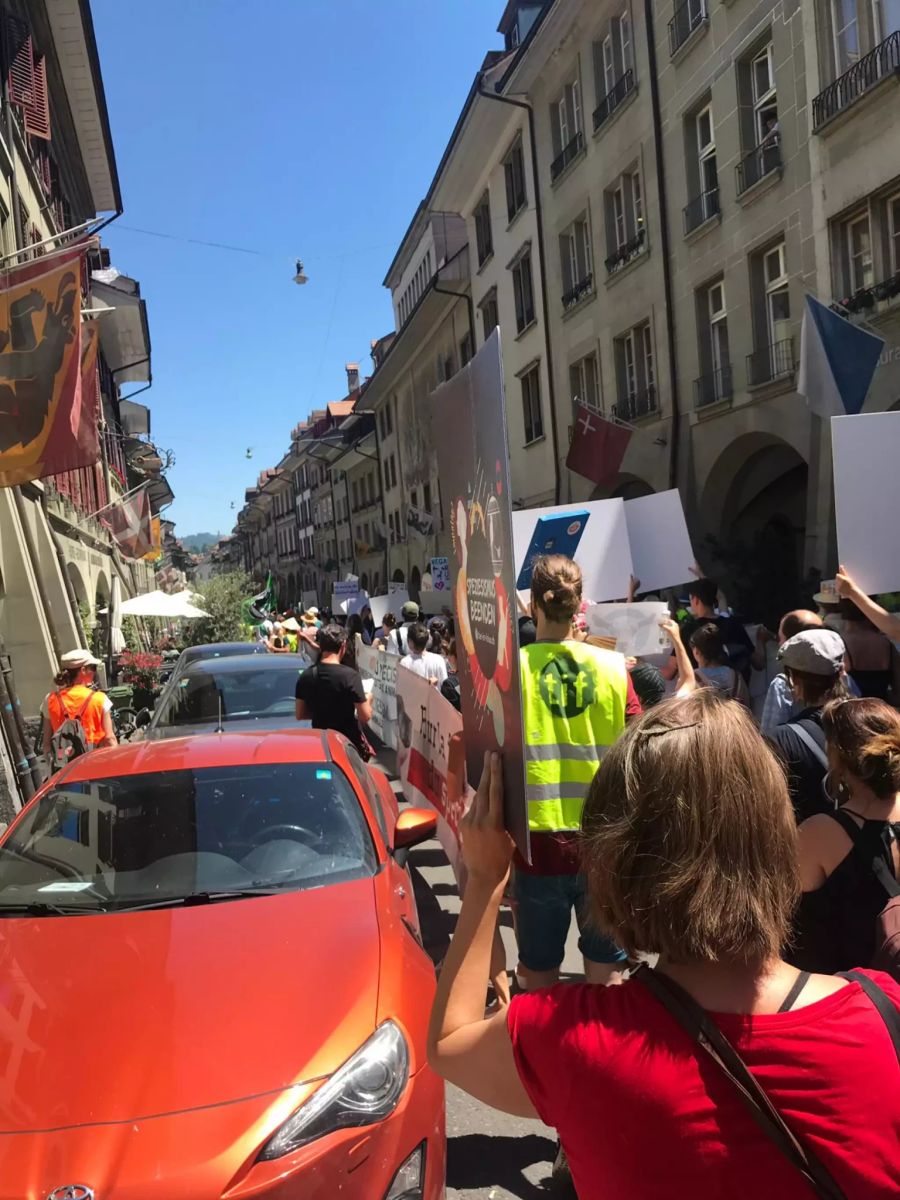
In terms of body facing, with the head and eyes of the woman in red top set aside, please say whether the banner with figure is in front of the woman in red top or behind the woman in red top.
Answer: in front

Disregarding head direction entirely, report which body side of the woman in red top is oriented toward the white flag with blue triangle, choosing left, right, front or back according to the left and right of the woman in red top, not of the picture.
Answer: front

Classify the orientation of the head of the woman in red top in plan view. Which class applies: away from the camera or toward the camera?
away from the camera

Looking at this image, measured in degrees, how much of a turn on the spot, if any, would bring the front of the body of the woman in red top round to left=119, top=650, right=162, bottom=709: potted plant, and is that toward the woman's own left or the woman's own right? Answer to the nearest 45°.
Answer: approximately 45° to the woman's own left

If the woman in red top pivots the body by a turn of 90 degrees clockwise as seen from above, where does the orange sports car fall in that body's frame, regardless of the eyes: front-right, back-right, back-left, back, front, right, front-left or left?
back-left

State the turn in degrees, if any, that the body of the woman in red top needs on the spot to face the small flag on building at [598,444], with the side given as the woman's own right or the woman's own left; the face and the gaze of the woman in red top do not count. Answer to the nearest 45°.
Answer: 0° — they already face it

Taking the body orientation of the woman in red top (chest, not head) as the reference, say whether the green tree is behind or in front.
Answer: in front

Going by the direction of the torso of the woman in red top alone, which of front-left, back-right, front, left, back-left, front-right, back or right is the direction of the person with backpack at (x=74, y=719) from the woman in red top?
front-left

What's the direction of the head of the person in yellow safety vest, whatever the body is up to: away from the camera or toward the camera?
away from the camera

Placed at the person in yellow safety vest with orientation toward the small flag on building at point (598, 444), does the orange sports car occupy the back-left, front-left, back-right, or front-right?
back-left

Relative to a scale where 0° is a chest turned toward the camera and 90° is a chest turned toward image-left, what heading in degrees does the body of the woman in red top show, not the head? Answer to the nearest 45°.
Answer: approximately 180°

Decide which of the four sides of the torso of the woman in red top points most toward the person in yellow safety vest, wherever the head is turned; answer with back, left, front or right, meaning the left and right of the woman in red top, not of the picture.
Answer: front

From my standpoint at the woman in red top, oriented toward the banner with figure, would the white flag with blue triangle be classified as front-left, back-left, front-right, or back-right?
front-right
